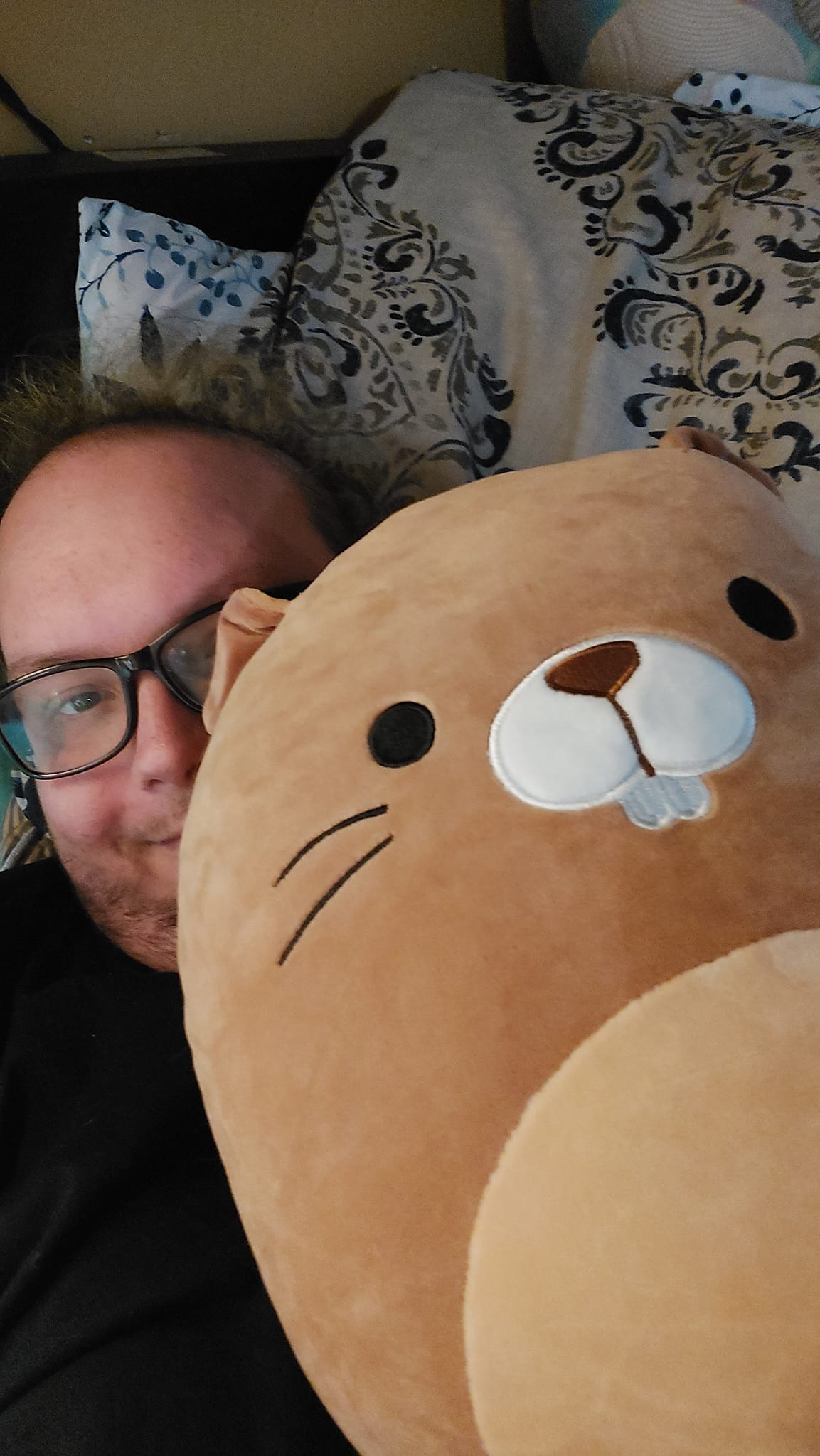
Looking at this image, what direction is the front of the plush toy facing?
toward the camera

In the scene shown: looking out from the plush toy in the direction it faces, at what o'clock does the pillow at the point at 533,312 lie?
The pillow is roughly at 6 o'clock from the plush toy.

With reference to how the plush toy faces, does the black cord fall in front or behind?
behind

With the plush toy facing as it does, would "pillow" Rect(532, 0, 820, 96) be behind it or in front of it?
behind
